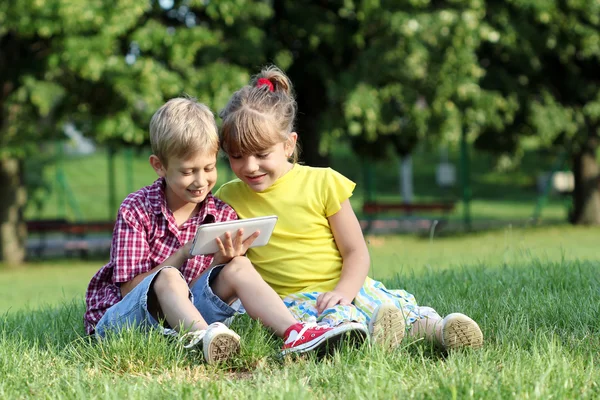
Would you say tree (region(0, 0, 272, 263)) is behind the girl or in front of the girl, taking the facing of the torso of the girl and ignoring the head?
behind

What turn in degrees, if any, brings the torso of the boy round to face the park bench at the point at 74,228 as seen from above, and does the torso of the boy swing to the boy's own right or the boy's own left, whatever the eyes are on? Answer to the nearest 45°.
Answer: approximately 135° to the boy's own left

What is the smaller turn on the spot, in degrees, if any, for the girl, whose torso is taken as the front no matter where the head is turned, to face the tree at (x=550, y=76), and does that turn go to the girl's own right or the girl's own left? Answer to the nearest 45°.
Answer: approximately 180°

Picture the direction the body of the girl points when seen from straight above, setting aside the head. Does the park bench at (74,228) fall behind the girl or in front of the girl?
behind

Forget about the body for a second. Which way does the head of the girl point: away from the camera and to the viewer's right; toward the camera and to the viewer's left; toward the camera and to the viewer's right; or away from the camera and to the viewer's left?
toward the camera and to the viewer's left

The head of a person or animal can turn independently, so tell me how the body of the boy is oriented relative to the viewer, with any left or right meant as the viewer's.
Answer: facing the viewer and to the right of the viewer

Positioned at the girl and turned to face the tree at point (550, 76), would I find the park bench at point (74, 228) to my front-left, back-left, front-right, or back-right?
front-left

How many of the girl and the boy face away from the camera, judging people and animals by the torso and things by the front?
0

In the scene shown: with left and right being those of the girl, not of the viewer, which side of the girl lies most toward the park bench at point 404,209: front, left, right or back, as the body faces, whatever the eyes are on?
back

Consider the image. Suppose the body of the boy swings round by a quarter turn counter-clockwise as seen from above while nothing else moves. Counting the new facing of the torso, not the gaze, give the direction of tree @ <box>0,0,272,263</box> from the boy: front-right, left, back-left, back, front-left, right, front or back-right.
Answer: front-left

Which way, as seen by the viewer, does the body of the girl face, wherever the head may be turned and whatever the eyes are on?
toward the camera

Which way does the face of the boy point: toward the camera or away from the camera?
toward the camera

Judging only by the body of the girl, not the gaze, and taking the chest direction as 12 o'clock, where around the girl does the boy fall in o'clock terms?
The boy is roughly at 2 o'clock from the girl.

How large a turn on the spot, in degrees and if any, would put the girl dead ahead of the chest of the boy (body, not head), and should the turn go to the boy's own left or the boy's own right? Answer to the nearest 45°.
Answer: approximately 45° to the boy's own left
